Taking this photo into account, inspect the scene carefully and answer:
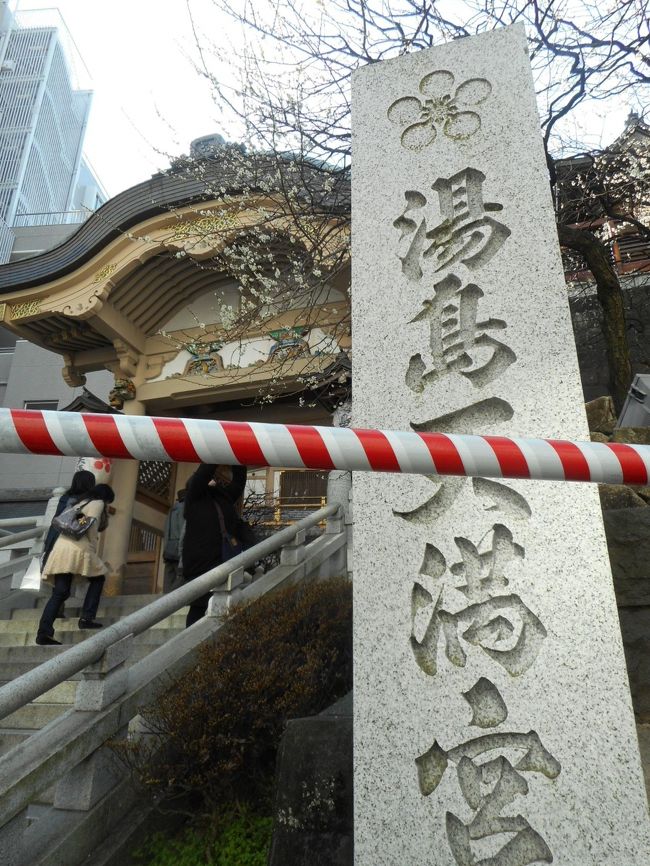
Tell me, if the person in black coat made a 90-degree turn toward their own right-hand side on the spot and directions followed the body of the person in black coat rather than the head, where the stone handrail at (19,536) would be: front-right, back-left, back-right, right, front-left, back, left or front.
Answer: back-right

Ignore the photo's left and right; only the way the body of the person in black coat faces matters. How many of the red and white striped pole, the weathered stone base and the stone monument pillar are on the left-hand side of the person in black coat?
0

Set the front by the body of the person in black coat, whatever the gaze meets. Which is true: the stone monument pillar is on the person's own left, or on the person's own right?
on the person's own right

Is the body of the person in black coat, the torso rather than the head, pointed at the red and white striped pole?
no

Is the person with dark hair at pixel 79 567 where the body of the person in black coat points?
no
